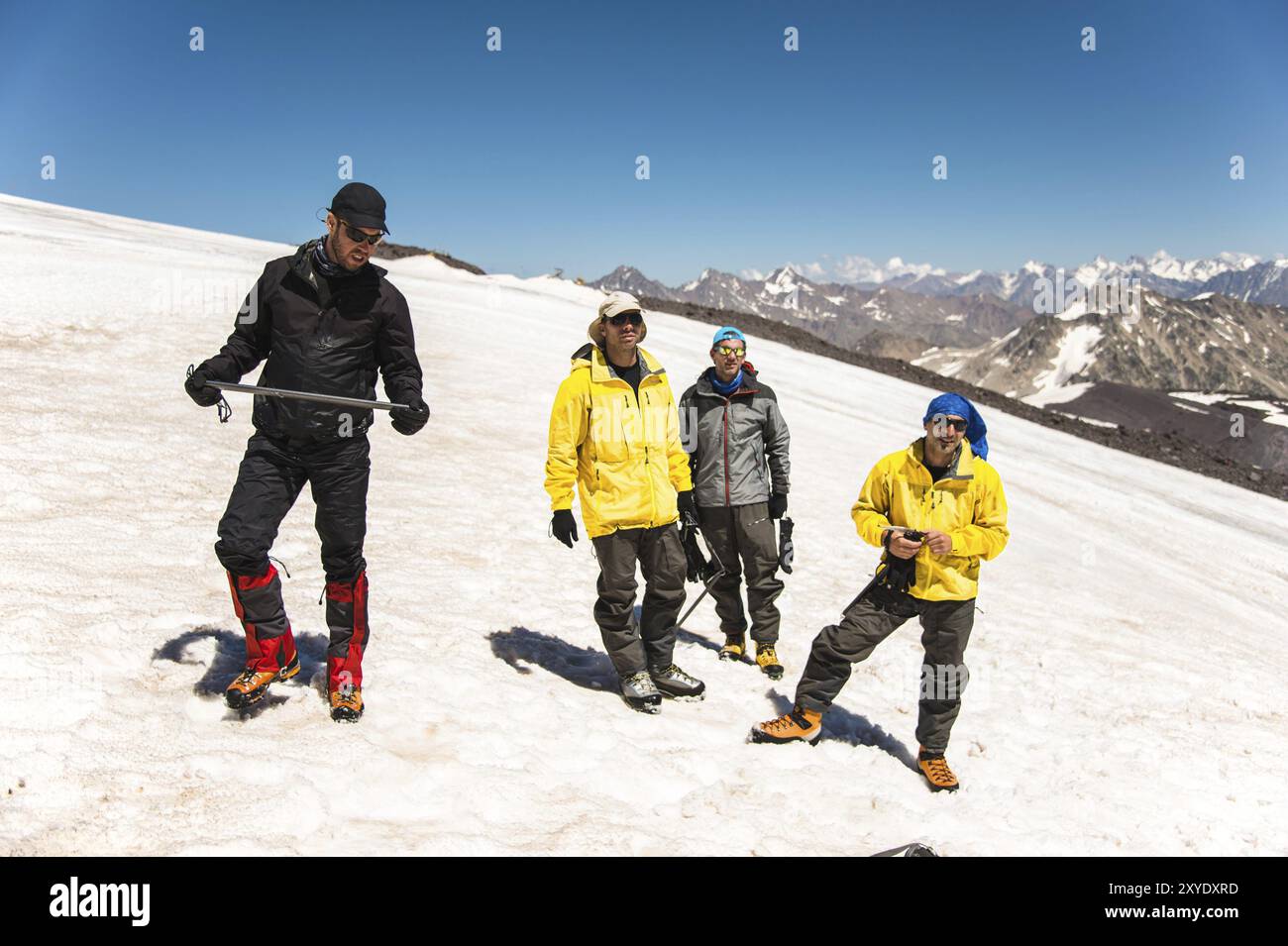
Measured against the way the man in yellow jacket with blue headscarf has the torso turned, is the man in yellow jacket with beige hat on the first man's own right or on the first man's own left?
on the first man's own right

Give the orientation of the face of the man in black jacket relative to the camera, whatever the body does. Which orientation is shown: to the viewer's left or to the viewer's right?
to the viewer's right

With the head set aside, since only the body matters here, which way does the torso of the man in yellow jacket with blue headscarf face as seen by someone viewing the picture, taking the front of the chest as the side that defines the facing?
toward the camera

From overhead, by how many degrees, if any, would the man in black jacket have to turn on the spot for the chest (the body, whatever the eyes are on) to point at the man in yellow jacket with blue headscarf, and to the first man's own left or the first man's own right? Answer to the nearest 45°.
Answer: approximately 90° to the first man's own left

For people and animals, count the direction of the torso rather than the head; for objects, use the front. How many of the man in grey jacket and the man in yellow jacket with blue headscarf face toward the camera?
2

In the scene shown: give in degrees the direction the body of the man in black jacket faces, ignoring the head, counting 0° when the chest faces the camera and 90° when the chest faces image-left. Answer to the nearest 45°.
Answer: approximately 0°

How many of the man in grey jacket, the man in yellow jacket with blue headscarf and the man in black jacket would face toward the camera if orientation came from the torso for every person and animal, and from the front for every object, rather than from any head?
3

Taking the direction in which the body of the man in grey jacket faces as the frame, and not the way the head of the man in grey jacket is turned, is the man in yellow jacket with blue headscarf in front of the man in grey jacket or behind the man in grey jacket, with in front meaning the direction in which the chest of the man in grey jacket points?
in front

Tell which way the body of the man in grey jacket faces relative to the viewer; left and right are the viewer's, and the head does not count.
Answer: facing the viewer
